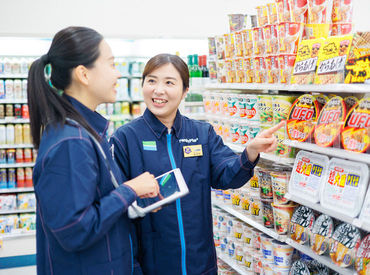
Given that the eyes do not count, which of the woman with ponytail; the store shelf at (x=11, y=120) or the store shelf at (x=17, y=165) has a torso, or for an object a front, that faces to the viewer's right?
the woman with ponytail

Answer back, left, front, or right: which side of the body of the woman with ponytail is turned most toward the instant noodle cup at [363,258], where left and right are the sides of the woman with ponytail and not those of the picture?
front

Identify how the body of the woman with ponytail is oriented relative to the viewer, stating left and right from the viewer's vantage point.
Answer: facing to the right of the viewer

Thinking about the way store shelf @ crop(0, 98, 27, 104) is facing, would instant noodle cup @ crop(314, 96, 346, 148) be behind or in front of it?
in front

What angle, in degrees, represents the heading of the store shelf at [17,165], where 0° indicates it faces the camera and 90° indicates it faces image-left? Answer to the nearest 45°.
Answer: approximately 0°

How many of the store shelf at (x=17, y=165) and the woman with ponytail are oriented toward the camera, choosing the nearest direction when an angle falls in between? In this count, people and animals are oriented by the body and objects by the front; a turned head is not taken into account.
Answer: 1

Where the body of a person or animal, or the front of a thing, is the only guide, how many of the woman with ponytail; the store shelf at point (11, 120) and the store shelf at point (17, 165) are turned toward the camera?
2

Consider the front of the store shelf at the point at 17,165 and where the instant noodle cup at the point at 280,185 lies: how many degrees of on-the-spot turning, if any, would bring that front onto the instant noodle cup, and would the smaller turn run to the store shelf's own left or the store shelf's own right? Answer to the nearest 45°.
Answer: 0° — it already faces it

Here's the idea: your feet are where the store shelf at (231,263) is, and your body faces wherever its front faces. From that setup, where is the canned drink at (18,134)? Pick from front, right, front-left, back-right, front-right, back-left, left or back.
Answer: right

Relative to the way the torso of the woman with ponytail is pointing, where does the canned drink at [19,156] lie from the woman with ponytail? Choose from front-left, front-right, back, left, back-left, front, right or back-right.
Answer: left
